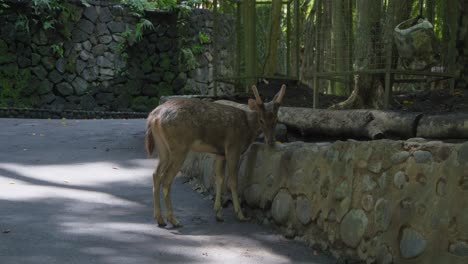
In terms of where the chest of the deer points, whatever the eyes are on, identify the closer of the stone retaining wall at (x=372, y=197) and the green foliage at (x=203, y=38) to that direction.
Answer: the stone retaining wall

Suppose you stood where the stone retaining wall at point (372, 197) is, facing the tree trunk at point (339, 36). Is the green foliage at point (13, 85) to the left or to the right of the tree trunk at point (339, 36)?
left

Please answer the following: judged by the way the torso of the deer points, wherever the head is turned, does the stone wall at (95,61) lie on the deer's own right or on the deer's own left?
on the deer's own left

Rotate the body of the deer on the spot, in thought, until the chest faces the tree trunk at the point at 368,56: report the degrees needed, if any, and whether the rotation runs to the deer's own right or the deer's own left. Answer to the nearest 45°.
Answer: approximately 45° to the deer's own left

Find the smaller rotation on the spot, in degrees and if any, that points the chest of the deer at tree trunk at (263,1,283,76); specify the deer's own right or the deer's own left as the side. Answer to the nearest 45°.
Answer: approximately 90° to the deer's own left

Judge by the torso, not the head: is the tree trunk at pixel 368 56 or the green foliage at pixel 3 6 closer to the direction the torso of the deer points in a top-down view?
the tree trunk

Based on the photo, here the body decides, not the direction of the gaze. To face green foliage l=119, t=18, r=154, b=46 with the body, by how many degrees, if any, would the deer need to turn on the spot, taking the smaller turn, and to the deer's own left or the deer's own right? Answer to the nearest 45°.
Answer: approximately 90° to the deer's own left

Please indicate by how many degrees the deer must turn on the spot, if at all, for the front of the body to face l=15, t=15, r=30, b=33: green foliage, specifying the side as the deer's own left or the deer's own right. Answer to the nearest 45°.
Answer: approximately 135° to the deer's own left

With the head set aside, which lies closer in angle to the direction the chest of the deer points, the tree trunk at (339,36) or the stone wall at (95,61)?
the tree trunk

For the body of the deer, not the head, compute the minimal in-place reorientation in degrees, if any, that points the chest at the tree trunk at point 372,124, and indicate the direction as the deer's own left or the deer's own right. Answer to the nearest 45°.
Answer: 0° — it already faces it

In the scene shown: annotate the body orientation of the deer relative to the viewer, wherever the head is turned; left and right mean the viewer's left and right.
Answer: facing to the right of the viewer

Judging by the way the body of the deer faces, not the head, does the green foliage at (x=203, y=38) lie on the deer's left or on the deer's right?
on the deer's left
